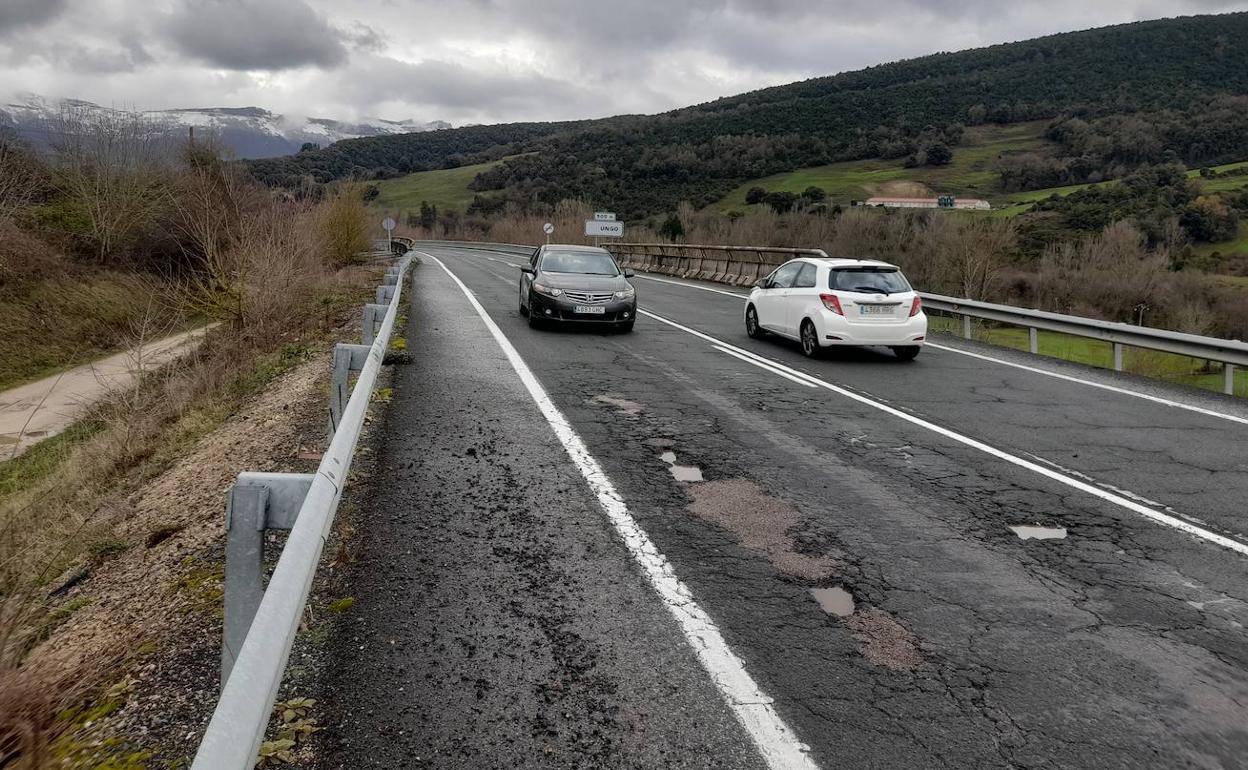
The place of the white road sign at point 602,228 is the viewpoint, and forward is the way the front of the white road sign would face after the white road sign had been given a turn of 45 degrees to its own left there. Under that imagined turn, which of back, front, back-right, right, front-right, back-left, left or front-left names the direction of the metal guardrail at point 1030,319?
front-right

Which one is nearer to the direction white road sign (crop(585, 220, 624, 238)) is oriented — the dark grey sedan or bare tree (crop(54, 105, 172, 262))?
the dark grey sedan

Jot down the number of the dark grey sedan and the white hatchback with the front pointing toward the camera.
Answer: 1

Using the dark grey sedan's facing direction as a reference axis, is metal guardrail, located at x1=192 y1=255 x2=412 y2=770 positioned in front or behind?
in front

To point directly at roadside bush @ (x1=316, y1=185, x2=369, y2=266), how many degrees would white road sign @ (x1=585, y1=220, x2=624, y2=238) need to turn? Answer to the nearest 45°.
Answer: approximately 45° to its right

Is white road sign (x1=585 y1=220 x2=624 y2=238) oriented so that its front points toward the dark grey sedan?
yes

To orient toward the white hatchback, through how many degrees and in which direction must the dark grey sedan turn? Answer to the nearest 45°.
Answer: approximately 45° to its left

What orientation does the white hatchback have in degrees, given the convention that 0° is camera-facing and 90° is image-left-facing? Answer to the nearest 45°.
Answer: approximately 135°

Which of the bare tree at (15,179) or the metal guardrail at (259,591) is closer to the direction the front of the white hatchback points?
the bare tree

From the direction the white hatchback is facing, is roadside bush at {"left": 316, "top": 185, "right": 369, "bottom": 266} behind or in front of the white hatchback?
in front
